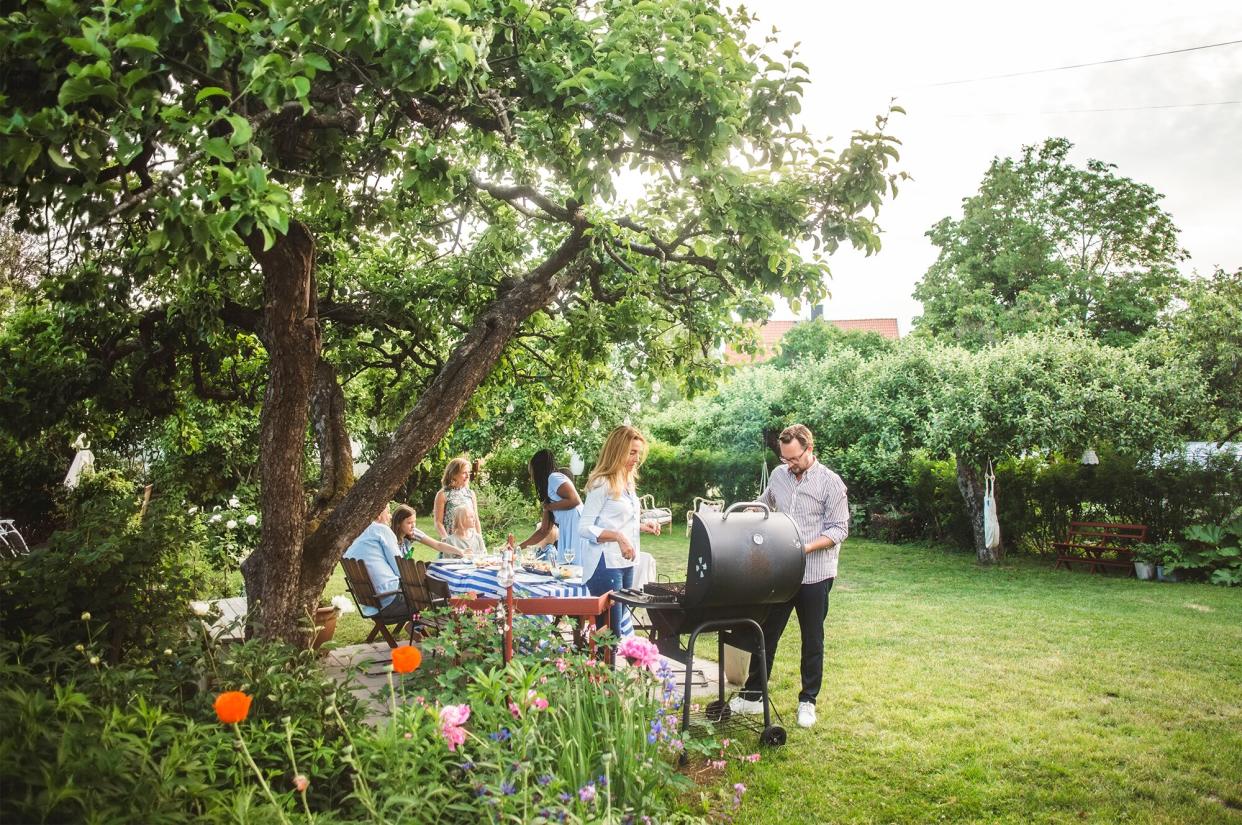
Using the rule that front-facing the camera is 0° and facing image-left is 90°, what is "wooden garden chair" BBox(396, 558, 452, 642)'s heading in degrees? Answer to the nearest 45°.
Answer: approximately 225°

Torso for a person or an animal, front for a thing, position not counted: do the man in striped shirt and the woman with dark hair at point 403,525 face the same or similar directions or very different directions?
very different directions

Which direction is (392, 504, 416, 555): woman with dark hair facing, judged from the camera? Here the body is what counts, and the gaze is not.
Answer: to the viewer's right

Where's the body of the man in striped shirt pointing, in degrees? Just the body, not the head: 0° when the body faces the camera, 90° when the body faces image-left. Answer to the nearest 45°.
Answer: approximately 45°

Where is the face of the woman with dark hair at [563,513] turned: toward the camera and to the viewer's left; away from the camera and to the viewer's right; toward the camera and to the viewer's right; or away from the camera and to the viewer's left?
away from the camera and to the viewer's left

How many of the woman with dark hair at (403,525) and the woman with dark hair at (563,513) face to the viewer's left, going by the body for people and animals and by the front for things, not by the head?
1

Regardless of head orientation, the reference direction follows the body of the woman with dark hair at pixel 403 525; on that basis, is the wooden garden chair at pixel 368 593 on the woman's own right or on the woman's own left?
on the woman's own right

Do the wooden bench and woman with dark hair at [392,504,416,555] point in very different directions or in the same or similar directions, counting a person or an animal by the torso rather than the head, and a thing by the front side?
very different directions

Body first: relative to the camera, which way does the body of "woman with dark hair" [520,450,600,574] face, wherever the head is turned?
to the viewer's left
